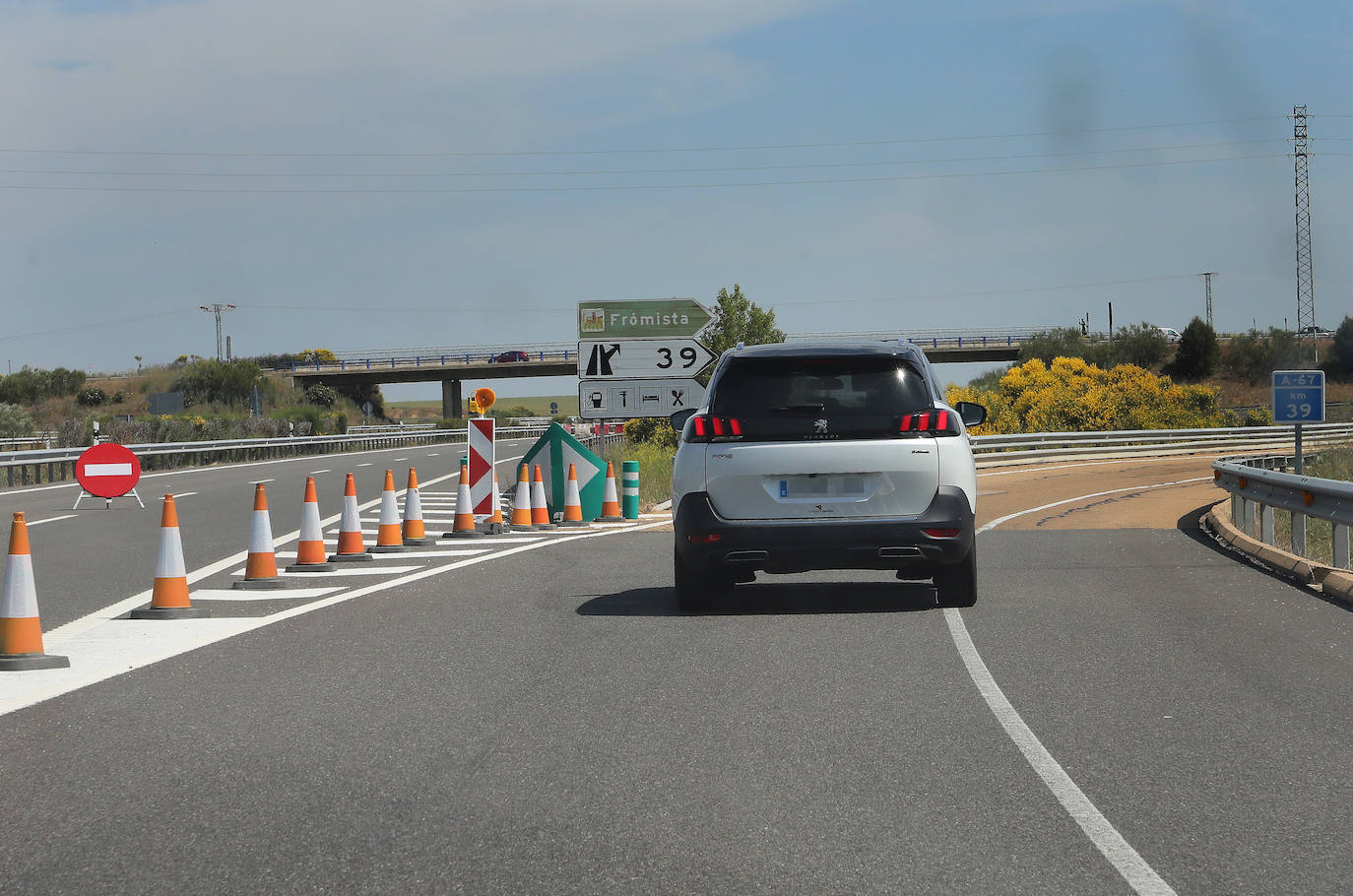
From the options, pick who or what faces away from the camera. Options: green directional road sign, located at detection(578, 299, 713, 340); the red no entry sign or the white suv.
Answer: the white suv

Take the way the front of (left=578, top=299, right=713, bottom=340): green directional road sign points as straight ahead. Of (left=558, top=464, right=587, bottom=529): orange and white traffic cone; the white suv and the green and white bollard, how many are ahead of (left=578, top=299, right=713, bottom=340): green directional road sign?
3

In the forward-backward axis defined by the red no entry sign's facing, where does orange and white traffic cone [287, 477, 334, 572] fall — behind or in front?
in front

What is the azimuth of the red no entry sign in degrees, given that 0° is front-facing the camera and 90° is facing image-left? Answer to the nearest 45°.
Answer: approximately 0°

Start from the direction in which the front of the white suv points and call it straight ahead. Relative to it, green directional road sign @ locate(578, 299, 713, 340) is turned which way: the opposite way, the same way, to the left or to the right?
the opposite way

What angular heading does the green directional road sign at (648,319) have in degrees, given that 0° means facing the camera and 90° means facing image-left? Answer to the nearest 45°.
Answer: approximately 0°

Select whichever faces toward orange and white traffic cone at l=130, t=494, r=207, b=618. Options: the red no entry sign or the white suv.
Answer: the red no entry sign

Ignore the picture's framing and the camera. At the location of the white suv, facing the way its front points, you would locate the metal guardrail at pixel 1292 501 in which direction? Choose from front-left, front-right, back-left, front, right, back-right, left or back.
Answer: front-right

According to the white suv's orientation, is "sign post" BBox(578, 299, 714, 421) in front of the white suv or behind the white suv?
in front

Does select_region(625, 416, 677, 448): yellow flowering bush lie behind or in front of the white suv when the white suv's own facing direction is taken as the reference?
in front

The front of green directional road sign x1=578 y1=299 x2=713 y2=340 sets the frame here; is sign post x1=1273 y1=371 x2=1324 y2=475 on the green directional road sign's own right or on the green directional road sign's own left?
on the green directional road sign's own left

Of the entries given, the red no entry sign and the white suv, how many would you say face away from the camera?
1

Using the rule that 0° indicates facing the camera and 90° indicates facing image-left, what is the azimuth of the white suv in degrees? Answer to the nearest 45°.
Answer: approximately 180°

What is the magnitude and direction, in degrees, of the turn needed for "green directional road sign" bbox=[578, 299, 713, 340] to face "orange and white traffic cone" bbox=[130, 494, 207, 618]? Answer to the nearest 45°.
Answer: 0° — it already faces it
